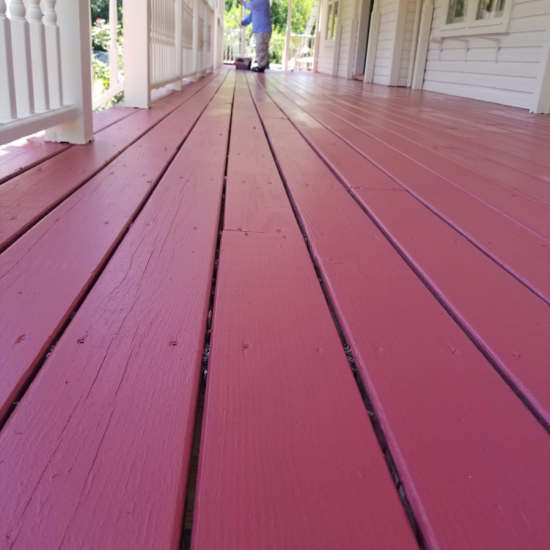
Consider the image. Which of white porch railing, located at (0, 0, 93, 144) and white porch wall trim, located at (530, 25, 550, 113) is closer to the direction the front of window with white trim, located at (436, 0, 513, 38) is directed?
the white porch railing

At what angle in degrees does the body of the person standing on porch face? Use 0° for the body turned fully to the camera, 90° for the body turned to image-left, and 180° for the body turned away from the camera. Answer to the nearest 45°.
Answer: approximately 90°

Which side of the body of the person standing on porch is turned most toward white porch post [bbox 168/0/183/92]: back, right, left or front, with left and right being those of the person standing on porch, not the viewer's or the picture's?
left

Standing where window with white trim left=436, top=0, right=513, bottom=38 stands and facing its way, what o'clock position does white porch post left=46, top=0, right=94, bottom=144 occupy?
The white porch post is roughly at 11 o'clock from the window with white trim.

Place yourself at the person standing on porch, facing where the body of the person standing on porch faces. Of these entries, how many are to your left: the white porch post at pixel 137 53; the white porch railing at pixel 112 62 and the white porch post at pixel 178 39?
3

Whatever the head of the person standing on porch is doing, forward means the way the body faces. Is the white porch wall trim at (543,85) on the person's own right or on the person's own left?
on the person's own left

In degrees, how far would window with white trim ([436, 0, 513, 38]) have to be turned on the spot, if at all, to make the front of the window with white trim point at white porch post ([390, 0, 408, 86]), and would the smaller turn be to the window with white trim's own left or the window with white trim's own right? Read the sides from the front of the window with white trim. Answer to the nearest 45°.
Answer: approximately 90° to the window with white trim's own right

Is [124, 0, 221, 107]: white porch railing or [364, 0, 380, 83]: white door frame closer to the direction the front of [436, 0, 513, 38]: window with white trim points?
the white porch railing

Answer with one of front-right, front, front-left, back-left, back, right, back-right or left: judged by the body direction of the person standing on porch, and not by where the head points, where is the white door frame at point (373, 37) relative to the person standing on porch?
back-left
